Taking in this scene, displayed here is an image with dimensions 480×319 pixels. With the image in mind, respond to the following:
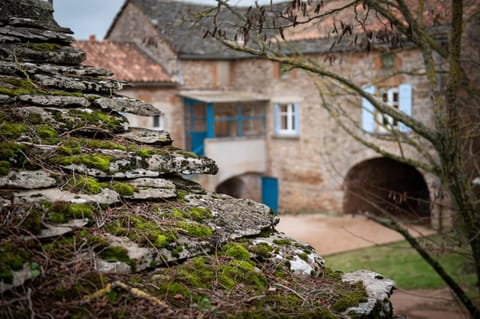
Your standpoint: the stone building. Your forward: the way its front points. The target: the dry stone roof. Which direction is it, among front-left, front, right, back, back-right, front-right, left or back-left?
front

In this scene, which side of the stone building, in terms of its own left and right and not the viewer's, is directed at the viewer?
front
